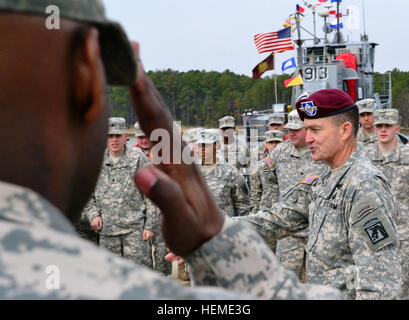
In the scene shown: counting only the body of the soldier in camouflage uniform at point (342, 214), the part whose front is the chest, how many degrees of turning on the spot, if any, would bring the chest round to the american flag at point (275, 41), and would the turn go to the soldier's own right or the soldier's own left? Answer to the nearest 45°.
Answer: approximately 135° to the soldier's own right

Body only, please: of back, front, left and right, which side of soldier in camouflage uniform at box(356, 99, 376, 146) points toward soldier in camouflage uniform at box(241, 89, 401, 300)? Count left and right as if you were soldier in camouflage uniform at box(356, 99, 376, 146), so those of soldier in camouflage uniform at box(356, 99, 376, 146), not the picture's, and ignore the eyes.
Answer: front

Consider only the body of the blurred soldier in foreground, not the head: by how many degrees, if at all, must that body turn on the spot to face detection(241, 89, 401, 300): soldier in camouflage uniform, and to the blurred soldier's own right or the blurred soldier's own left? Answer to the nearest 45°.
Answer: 0° — they already face them

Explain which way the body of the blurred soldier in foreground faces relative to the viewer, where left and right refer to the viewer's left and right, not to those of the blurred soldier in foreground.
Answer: facing away from the viewer and to the right of the viewer

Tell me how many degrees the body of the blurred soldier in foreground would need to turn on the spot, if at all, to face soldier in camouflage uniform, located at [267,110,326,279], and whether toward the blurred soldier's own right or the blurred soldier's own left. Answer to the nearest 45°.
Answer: approximately 45° to the blurred soldier's own left

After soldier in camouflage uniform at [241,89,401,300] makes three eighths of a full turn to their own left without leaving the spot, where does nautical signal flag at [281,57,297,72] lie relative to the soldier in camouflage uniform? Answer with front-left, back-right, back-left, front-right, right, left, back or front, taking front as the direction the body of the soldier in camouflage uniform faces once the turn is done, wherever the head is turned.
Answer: left

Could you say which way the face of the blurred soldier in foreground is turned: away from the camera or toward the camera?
away from the camera

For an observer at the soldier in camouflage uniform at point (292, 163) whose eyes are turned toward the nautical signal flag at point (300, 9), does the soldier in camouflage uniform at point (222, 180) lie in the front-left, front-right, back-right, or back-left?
back-left

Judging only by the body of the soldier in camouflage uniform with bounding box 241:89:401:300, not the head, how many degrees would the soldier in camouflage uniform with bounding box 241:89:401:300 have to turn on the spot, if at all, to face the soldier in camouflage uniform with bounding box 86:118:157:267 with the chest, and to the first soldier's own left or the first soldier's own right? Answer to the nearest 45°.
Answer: approximately 90° to the first soldier's own right
